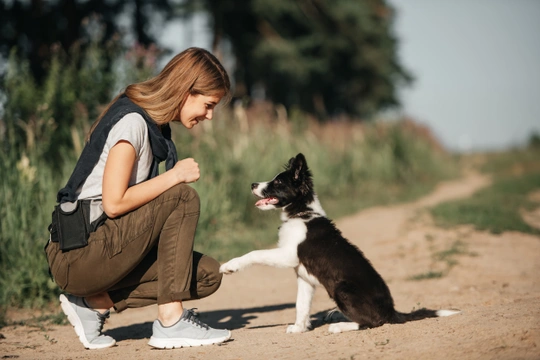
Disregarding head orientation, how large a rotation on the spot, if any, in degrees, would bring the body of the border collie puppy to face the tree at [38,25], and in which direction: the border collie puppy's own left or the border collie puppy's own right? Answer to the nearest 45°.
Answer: approximately 45° to the border collie puppy's own right

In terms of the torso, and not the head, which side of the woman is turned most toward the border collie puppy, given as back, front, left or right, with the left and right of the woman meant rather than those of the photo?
front

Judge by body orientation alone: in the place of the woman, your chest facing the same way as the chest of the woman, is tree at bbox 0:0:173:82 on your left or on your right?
on your left

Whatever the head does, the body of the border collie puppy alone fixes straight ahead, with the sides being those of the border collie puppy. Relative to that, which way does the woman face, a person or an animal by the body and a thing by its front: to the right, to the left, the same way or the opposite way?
the opposite way

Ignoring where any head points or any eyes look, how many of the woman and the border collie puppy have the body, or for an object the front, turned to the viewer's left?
1

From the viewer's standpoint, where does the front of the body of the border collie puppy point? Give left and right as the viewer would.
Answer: facing to the left of the viewer

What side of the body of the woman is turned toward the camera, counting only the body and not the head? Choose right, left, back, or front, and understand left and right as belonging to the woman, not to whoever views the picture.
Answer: right

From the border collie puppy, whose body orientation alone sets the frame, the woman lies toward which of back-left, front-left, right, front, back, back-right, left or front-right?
front-left

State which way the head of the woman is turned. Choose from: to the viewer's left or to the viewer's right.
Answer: to the viewer's right

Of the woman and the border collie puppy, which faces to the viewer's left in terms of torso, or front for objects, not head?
the border collie puppy

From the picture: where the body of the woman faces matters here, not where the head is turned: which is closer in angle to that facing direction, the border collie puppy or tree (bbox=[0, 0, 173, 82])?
the border collie puppy
